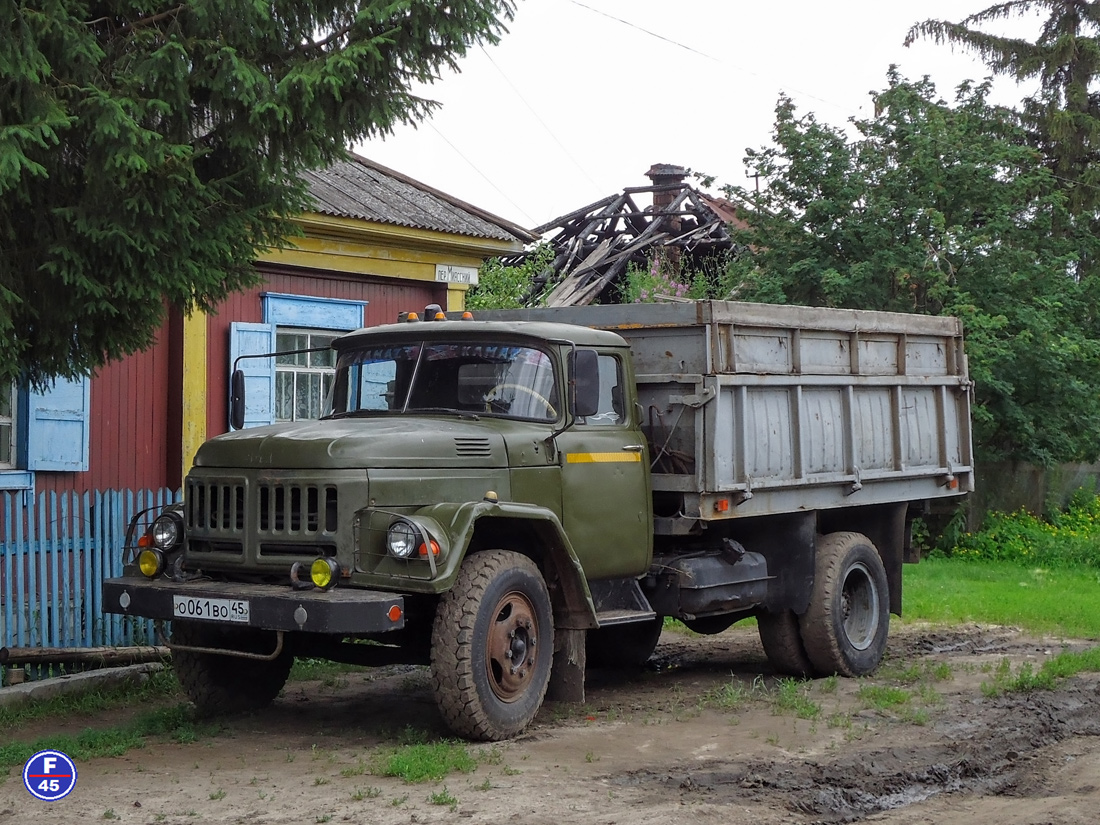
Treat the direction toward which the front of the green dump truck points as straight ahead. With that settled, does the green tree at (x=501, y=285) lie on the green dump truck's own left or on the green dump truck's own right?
on the green dump truck's own right

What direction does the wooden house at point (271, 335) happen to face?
toward the camera

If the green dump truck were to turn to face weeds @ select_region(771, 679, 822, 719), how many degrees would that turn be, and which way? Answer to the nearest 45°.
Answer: approximately 135° to its left

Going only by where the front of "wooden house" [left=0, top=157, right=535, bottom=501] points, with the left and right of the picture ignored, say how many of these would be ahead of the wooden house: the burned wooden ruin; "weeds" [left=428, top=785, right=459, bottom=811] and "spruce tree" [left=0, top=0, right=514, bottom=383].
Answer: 2

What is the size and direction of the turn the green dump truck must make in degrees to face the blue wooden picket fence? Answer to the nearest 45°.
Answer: approximately 90° to its right

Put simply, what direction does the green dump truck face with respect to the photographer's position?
facing the viewer and to the left of the viewer

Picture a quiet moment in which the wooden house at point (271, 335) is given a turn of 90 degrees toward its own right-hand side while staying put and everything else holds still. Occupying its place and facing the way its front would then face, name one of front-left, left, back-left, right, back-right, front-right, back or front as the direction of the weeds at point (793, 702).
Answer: back-left

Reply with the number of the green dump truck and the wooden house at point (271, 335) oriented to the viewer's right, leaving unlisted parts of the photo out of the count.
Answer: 0

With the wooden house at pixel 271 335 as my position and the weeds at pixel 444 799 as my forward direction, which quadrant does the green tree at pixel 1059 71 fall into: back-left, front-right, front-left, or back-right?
back-left

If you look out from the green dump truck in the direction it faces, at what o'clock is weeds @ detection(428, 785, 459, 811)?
The weeds is roughly at 11 o'clock from the green dump truck.

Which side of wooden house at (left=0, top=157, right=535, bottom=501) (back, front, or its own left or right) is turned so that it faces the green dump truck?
front

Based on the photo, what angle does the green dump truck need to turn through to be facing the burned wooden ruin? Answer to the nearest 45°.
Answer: approximately 135° to its right

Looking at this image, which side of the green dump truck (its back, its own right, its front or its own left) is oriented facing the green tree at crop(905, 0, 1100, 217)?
back

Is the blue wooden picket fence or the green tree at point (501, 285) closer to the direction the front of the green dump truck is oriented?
the blue wooden picket fence
